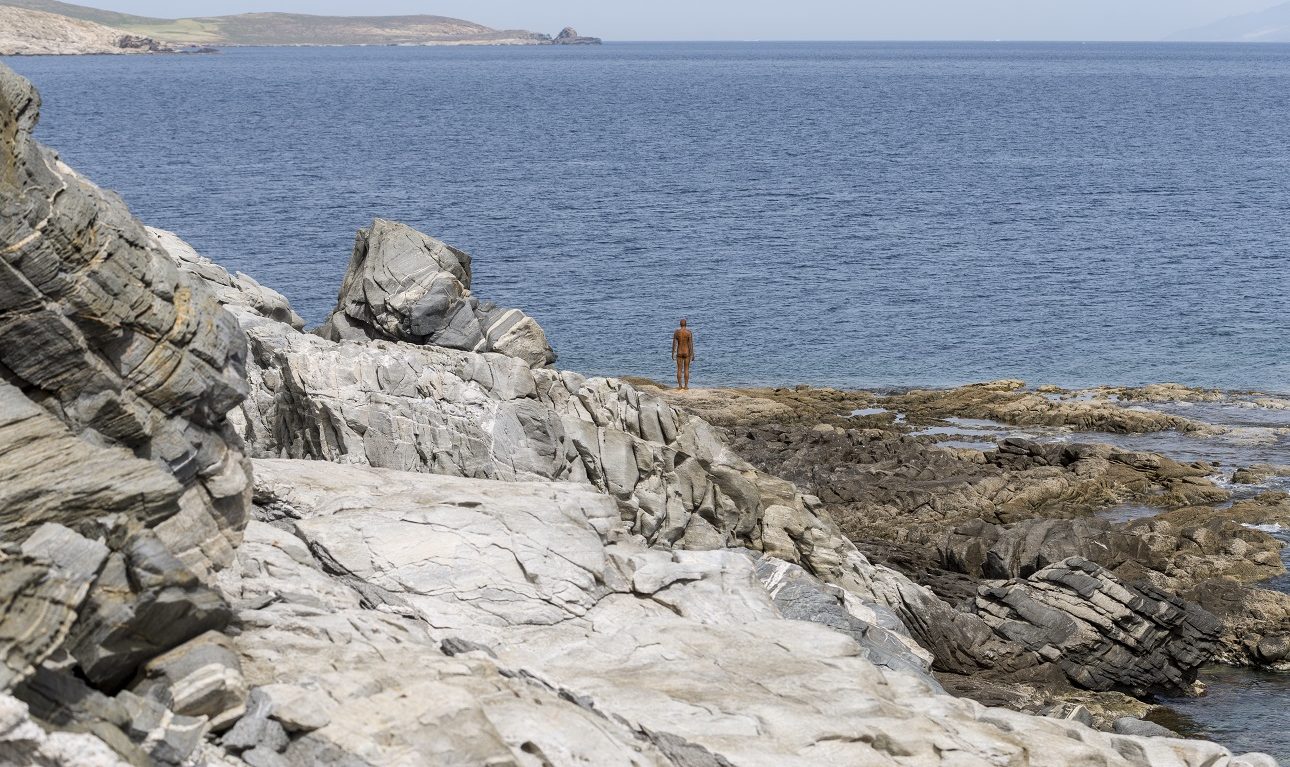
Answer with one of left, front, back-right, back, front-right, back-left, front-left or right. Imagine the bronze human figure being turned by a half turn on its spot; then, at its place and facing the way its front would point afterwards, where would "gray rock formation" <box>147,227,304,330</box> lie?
front-right

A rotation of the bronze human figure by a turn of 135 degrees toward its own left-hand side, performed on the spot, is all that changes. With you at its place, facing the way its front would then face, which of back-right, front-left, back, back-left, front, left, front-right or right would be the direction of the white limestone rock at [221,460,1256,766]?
front-left

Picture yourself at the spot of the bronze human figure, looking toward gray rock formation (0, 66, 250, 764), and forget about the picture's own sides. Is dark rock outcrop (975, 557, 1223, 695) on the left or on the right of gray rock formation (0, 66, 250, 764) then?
left

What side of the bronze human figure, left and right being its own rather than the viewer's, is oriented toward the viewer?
back

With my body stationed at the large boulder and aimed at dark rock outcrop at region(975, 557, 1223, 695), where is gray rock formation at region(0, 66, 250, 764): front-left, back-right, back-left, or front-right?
front-right

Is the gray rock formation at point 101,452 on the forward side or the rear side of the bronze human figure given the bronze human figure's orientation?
on the rear side

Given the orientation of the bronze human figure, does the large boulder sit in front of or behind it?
behind

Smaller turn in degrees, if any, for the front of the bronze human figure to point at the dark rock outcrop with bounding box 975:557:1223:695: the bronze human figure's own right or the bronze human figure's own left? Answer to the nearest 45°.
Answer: approximately 180°

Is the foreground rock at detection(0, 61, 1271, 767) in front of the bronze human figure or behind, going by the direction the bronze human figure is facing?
behind
